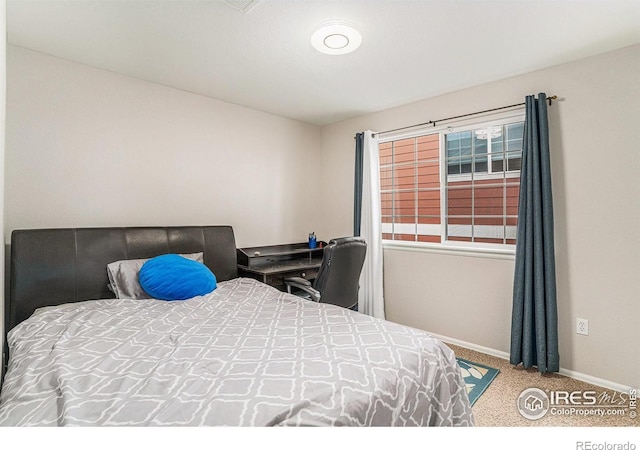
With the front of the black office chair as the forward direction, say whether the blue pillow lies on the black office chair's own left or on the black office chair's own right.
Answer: on the black office chair's own left

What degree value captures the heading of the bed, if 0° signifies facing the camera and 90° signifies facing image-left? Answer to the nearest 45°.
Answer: approximately 315°

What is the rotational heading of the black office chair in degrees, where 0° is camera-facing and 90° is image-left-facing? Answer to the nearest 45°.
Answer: approximately 135°

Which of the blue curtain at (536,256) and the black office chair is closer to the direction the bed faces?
the blue curtain

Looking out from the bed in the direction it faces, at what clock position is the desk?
The desk is roughly at 8 o'clock from the bed.

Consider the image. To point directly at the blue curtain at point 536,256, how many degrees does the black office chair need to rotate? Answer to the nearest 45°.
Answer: approximately 135° to its right

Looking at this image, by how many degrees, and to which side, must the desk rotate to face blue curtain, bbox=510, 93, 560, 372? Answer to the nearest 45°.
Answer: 0° — it already faces it

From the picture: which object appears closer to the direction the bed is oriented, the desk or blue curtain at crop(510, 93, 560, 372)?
the blue curtain

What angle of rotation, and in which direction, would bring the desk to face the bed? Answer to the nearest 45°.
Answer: approximately 45° to its right

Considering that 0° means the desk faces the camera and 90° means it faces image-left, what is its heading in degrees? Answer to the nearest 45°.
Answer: approximately 315°

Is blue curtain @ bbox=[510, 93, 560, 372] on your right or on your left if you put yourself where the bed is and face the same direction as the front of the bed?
on your left
